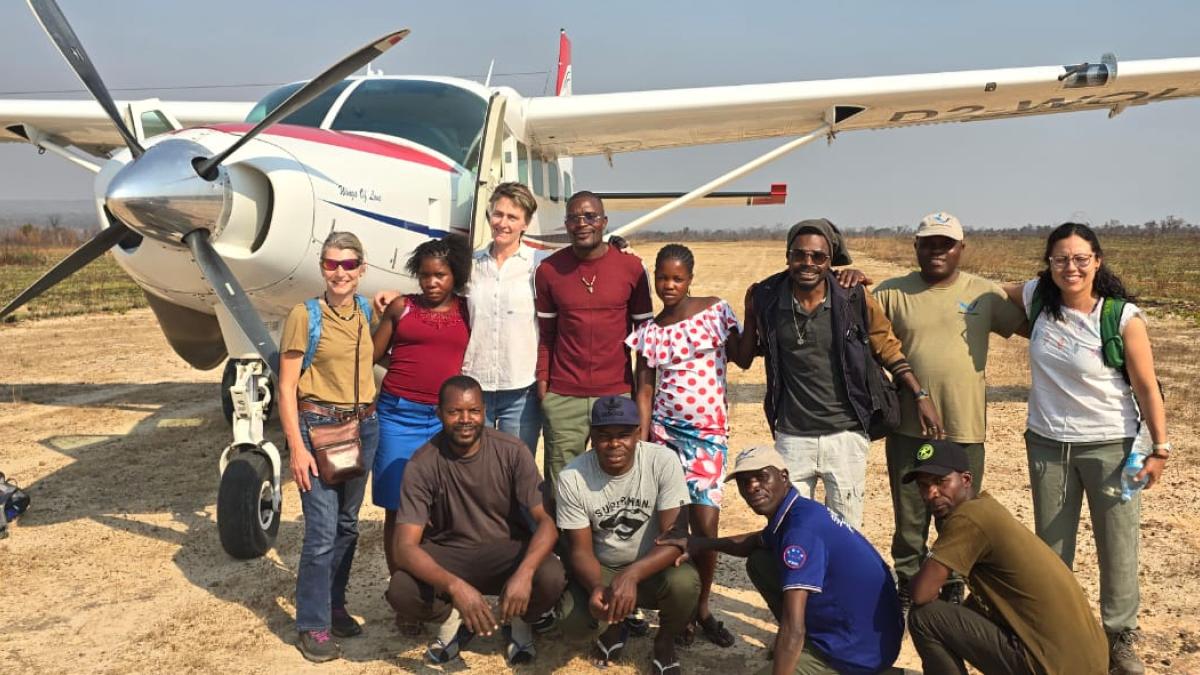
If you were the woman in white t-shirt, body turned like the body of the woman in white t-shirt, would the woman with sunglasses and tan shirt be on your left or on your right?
on your right

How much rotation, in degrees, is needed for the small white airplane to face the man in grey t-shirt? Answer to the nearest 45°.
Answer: approximately 90° to its left

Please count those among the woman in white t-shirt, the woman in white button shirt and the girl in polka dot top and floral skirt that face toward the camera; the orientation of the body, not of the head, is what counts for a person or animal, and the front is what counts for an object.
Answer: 3

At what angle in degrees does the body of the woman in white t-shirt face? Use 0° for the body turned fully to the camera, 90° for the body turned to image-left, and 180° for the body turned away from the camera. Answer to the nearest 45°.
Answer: approximately 0°

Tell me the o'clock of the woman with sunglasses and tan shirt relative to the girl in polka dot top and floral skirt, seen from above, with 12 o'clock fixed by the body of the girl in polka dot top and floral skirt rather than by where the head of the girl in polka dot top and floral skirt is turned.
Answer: The woman with sunglasses and tan shirt is roughly at 3 o'clock from the girl in polka dot top and floral skirt.

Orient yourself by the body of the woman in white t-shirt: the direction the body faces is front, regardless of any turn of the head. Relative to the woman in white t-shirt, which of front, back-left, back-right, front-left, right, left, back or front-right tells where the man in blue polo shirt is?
front-right

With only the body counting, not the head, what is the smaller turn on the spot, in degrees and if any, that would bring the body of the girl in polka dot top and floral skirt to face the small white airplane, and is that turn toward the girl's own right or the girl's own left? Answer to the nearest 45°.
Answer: approximately 135° to the girl's own right

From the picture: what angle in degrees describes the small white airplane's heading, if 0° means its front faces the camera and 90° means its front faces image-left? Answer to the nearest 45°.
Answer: approximately 45°
